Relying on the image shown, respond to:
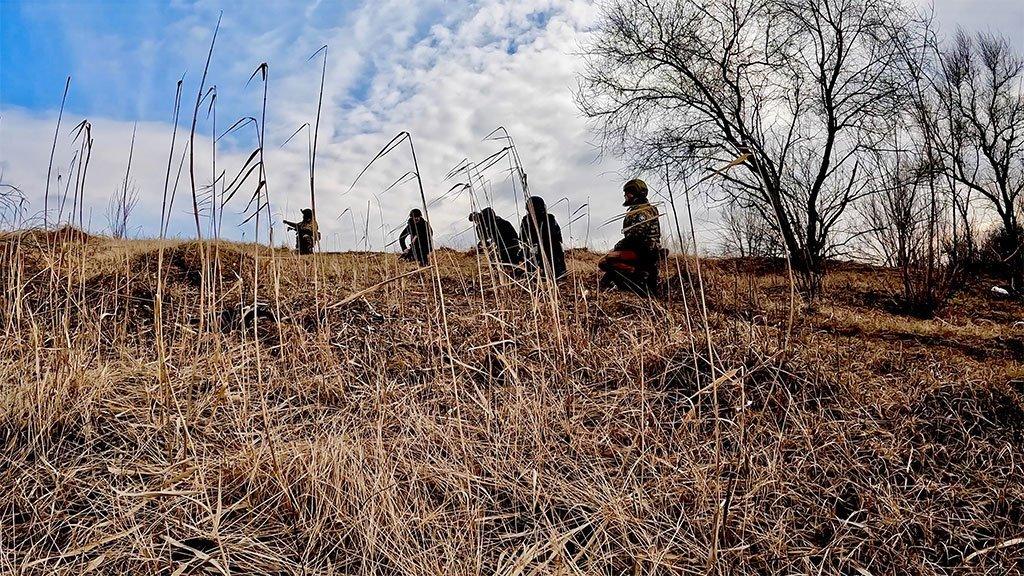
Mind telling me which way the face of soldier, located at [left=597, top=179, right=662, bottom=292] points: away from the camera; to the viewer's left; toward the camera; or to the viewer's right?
to the viewer's left

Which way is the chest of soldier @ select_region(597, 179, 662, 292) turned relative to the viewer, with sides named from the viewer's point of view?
facing to the left of the viewer

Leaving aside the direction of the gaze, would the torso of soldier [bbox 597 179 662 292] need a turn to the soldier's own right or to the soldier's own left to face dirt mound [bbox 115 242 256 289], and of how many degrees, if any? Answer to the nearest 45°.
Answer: approximately 45° to the soldier's own left
